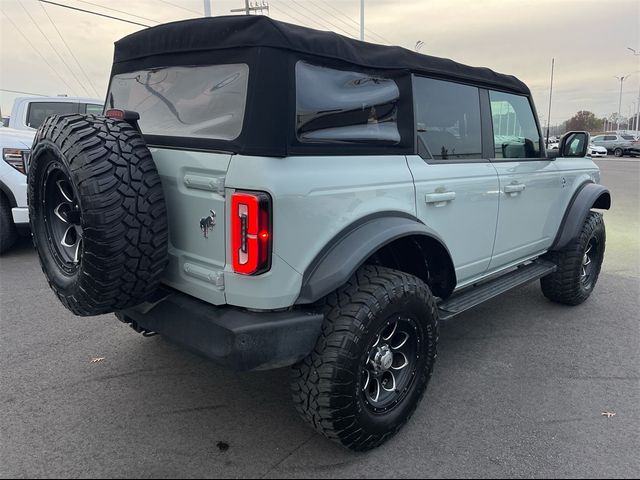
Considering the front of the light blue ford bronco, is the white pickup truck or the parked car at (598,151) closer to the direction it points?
the parked car

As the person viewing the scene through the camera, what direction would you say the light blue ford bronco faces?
facing away from the viewer and to the right of the viewer

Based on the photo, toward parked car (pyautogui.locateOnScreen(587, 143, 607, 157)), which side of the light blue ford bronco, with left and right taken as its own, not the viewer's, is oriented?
front

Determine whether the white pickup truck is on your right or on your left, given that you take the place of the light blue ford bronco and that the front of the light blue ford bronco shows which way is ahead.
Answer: on your left

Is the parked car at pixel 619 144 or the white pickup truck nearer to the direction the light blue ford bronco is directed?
the parked car

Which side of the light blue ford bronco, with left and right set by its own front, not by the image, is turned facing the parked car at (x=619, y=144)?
front
